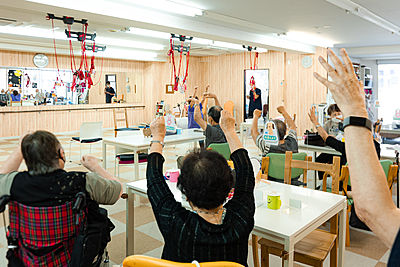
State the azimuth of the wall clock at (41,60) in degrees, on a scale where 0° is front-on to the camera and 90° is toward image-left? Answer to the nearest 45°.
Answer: approximately 0°

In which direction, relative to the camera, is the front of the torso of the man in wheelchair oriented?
away from the camera

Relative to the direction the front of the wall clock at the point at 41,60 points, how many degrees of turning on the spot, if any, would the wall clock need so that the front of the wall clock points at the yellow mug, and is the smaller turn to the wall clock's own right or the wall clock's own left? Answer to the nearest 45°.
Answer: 0° — it already faces it

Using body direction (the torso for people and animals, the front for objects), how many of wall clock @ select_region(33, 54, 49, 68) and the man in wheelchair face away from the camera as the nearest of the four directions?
1

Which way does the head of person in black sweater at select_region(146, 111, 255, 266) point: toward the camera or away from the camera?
away from the camera

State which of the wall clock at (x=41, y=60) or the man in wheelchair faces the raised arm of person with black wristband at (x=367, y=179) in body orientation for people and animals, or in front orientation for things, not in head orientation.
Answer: the wall clock

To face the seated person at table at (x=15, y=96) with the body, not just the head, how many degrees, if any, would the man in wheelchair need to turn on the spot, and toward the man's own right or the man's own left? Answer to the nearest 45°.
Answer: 0° — they already face them
